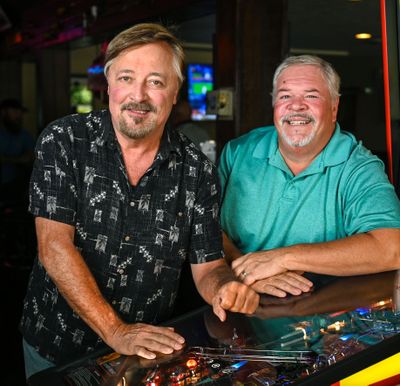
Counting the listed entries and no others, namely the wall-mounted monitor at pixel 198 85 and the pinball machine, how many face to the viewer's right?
0

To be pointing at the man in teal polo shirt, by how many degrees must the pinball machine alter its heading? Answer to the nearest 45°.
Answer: approximately 135° to its right

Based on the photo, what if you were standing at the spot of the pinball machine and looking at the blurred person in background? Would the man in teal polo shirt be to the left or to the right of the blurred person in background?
right

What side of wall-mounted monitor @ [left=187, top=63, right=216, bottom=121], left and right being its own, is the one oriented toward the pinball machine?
front

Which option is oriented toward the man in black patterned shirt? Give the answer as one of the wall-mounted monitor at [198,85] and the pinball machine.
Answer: the wall-mounted monitor

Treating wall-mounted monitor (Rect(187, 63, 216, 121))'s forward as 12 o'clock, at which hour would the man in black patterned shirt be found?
The man in black patterned shirt is roughly at 12 o'clock from the wall-mounted monitor.

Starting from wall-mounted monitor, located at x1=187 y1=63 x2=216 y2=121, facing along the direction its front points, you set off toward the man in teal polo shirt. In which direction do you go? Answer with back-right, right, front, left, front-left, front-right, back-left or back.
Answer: front

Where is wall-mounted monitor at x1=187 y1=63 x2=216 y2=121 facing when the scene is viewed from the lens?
facing the viewer
